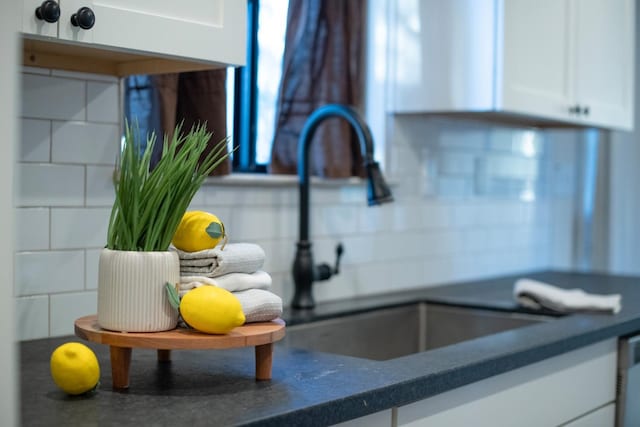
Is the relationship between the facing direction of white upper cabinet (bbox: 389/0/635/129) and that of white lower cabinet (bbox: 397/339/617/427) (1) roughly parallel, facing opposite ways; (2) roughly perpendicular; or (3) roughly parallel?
roughly parallel

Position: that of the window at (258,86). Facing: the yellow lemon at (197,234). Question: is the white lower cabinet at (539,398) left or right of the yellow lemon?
left

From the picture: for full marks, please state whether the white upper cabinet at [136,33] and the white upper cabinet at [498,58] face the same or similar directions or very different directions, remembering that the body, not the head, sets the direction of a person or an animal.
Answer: same or similar directions

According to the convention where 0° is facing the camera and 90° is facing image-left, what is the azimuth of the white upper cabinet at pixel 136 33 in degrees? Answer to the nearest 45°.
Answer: approximately 315°

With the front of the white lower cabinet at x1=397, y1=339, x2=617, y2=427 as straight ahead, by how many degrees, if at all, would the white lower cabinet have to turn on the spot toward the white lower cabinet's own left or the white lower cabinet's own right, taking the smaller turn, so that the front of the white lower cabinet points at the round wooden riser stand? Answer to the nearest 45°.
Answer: approximately 90° to the white lower cabinet's own right

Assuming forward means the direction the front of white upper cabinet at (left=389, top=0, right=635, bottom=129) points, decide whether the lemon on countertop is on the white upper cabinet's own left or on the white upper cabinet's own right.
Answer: on the white upper cabinet's own right

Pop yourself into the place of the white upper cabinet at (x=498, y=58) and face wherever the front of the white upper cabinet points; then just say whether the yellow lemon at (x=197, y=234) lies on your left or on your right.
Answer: on your right

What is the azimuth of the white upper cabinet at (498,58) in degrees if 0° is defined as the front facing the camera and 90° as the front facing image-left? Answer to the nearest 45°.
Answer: approximately 315°

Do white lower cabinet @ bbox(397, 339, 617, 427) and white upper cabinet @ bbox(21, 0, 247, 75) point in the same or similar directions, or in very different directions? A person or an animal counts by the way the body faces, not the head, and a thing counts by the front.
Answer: same or similar directions

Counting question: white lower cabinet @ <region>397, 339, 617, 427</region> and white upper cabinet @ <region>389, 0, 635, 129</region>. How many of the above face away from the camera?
0

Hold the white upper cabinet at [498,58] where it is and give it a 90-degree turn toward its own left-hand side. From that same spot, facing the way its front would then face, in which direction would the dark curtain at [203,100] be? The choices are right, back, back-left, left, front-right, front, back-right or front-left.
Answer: back

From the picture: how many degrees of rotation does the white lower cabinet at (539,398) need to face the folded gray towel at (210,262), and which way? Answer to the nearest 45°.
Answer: approximately 90° to its right

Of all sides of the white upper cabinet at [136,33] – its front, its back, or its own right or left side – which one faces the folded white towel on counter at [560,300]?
left

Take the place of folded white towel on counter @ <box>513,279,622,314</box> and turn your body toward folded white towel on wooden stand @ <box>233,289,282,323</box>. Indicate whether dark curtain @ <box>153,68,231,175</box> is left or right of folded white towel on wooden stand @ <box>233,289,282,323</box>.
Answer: right

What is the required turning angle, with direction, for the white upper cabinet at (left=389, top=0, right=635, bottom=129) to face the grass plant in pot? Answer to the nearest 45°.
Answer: approximately 45° to its right

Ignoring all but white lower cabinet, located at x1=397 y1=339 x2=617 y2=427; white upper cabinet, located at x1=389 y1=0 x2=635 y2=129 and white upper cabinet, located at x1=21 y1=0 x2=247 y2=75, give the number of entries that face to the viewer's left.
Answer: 0

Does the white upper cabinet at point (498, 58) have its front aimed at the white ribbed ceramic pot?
no

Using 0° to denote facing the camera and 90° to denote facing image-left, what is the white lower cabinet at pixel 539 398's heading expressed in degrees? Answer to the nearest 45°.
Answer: approximately 315°

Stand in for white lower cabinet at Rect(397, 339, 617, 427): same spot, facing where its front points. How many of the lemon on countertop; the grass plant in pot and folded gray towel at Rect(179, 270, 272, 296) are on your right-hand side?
3
